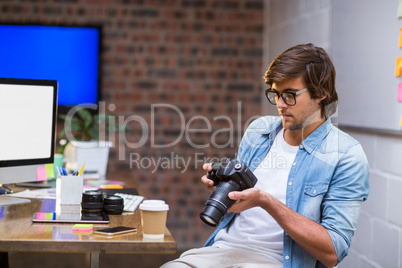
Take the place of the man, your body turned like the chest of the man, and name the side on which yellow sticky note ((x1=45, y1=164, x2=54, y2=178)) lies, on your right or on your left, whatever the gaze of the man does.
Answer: on your right

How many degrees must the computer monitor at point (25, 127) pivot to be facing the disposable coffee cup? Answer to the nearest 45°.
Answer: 0° — it already faces it

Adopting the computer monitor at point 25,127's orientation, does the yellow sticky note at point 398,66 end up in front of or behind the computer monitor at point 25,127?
in front

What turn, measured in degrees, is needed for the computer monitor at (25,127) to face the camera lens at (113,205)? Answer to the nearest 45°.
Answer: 0° — it already faces it

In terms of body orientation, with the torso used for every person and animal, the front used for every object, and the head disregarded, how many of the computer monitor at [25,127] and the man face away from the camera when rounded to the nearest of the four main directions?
0

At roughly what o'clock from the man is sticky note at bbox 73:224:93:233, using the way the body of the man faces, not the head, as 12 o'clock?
The sticky note is roughly at 1 o'clock from the man.

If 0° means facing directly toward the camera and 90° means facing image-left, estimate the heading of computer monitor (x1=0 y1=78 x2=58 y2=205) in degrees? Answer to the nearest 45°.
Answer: approximately 315°

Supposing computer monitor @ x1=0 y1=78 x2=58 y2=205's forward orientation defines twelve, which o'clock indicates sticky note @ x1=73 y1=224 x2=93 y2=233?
The sticky note is roughly at 1 o'clock from the computer monitor.
